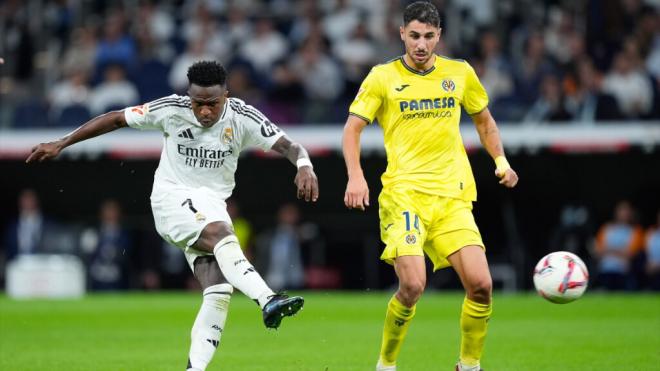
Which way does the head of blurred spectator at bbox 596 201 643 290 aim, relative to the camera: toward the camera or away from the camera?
toward the camera

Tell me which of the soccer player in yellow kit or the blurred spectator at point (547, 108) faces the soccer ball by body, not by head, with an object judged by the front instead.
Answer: the blurred spectator

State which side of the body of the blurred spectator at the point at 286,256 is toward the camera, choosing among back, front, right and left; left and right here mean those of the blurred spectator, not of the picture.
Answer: front

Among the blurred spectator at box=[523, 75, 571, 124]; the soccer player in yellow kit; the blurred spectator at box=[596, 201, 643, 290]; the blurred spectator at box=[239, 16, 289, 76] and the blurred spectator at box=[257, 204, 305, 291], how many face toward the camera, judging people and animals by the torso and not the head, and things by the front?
5

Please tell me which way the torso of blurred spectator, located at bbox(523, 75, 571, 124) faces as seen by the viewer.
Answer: toward the camera

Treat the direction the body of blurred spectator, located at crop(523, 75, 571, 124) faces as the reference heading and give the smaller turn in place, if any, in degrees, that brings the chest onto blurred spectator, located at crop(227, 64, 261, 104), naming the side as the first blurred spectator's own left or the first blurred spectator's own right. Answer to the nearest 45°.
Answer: approximately 90° to the first blurred spectator's own right

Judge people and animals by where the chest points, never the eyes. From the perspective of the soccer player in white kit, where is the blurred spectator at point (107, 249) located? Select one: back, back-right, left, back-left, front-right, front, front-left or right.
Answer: back

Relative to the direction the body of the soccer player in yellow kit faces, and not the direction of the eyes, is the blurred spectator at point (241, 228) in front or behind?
behind

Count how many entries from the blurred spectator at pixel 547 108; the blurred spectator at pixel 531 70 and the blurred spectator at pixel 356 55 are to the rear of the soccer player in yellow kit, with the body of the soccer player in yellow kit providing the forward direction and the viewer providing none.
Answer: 3

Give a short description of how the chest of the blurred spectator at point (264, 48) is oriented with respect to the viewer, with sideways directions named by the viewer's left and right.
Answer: facing the viewer

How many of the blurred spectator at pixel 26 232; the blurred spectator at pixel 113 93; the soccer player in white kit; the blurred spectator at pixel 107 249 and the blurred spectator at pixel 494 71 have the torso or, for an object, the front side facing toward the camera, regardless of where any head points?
5
